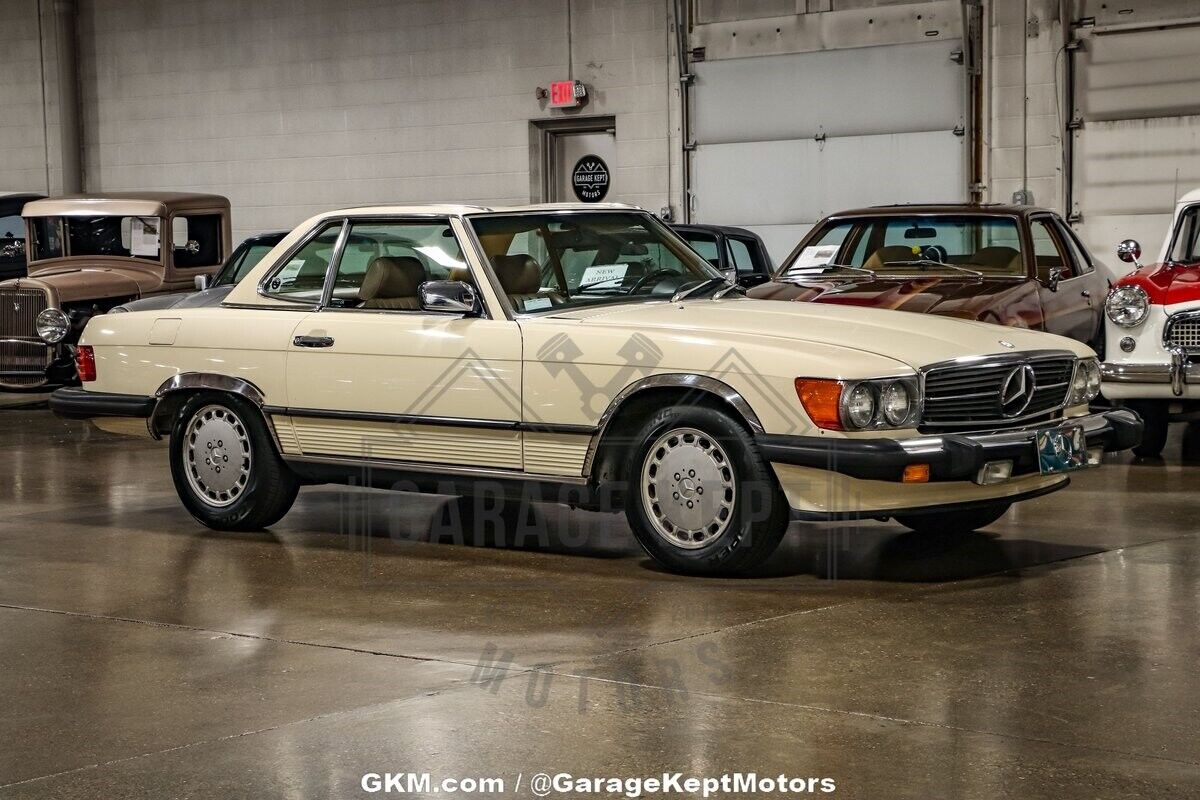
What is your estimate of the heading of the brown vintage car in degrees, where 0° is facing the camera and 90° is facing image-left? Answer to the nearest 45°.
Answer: approximately 45°

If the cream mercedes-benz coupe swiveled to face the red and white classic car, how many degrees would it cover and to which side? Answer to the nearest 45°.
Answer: approximately 90° to its left

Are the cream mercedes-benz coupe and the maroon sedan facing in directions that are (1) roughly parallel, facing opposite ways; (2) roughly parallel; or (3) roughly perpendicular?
roughly perpendicular

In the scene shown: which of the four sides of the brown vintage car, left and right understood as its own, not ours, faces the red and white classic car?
left

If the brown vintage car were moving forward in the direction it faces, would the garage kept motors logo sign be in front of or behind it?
behind

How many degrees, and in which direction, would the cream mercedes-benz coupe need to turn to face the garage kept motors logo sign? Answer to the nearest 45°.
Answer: approximately 135° to its left

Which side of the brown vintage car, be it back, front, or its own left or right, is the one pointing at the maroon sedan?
left
